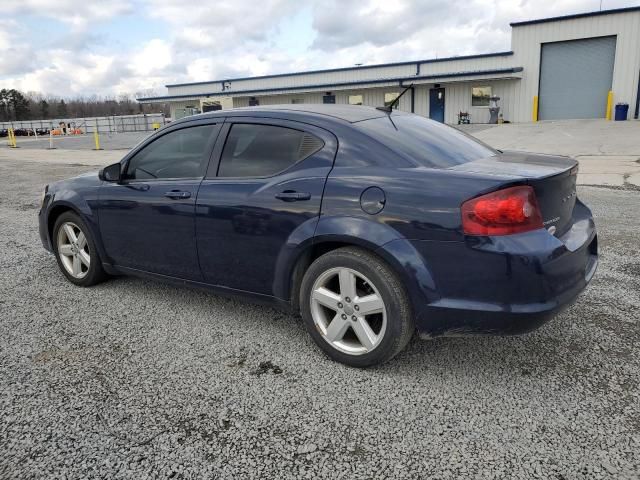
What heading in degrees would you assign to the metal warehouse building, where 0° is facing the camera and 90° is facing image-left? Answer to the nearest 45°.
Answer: approximately 45°

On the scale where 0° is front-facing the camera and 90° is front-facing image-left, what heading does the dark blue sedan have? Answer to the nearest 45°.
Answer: approximately 135°

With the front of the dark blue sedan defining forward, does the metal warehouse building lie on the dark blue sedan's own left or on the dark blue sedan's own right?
on the dark blue sedan's own right
